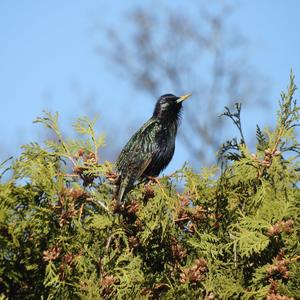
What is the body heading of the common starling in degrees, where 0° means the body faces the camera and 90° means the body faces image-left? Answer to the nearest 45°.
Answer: approximately 270°
